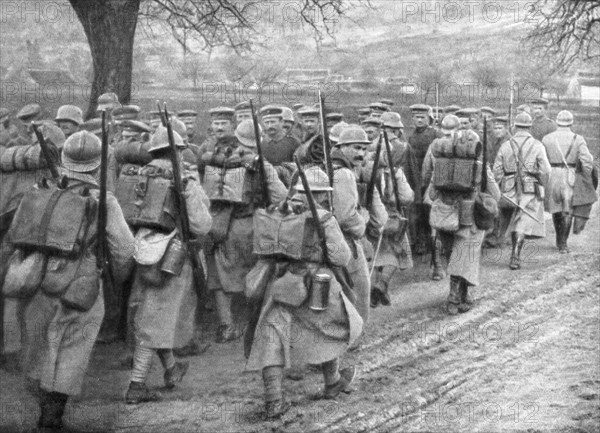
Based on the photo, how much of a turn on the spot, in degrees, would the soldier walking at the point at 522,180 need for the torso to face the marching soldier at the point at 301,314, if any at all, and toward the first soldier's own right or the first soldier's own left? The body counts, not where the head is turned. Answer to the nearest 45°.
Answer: approximately 180°

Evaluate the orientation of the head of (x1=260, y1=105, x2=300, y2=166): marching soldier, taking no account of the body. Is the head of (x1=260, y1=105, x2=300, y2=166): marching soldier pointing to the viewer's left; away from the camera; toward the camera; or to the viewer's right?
toward the camera

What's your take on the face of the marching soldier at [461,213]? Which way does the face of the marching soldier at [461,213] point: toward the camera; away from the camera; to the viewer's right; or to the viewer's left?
away from the camera

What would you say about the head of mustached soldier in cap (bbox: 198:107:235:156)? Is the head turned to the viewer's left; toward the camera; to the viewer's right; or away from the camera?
toward the camera

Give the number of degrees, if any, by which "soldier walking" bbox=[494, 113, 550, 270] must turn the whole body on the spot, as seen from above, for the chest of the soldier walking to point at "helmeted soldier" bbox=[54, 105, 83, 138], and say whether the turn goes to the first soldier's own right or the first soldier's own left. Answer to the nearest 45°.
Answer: approximately 135° to the first soldier's own left

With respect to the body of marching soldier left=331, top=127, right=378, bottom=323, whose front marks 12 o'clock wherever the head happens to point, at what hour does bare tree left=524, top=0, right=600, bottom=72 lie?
The bare tree is roughly at 8 o'clock from the marching soldier.

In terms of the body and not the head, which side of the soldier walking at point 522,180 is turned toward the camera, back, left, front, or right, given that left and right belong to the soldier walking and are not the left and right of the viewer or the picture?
back

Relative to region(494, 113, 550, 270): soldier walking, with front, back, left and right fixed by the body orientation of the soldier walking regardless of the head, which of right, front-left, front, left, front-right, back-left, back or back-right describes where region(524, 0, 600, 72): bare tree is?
front

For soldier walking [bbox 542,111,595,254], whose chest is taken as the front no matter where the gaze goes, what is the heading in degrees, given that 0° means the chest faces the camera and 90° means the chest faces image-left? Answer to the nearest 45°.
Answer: approximately 180°

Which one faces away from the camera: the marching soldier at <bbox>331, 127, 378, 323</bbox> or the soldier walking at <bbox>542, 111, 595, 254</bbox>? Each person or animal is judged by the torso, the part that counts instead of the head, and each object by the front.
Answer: the soldier walking

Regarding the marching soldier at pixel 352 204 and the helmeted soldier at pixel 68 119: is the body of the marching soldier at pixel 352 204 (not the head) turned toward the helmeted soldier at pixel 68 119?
no

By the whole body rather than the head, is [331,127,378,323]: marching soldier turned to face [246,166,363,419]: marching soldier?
no

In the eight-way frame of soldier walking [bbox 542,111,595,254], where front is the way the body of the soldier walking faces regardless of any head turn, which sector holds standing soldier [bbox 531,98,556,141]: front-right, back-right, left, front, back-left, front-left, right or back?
front

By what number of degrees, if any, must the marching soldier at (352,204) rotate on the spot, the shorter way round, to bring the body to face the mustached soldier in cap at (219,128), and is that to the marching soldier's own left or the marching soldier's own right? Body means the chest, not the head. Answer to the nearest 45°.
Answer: approximately 180°

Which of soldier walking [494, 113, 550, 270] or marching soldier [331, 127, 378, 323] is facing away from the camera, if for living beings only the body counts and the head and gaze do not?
the soldier walking

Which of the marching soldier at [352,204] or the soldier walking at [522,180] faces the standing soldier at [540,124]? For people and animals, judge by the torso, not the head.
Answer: the soldier walking

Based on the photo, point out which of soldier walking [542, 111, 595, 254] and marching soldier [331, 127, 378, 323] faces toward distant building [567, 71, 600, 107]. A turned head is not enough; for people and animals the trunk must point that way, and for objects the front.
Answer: the soldier walking

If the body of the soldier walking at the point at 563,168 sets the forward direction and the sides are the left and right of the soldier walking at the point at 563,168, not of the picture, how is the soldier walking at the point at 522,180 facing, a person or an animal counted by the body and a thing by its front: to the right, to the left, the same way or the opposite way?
the same way

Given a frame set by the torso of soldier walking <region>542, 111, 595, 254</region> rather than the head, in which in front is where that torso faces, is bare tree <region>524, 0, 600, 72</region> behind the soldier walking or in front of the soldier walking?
in front
